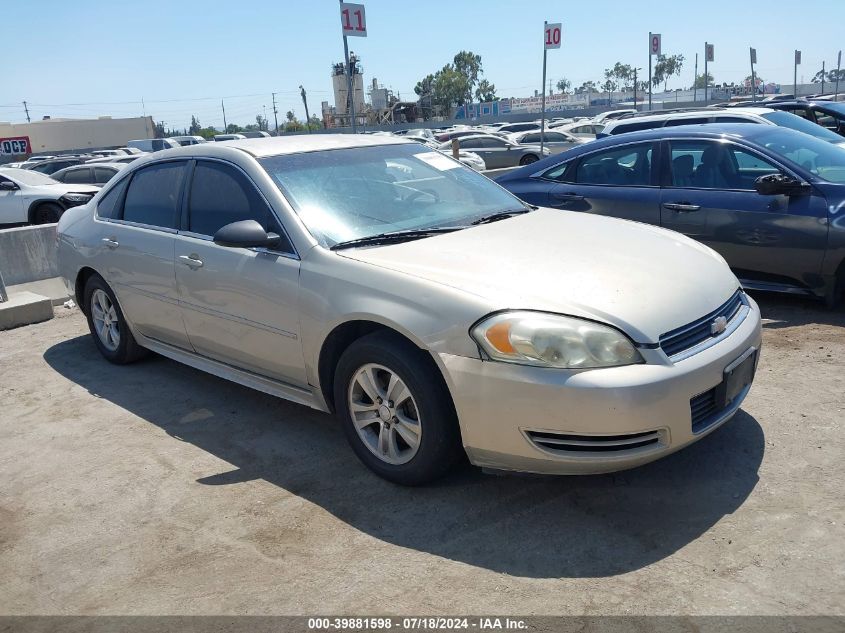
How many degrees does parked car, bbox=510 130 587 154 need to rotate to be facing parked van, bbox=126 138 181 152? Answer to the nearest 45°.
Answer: approximately 135° to its left

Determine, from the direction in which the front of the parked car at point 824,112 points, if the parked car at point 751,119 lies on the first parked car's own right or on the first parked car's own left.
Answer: on the first parked car's own right

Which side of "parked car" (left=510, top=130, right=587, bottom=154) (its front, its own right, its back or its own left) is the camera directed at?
right

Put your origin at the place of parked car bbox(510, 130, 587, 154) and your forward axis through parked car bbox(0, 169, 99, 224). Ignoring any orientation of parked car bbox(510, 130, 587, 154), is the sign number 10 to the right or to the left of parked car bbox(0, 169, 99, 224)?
left

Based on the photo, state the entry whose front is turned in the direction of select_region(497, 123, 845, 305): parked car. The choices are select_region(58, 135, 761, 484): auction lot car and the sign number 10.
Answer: the sign number 10

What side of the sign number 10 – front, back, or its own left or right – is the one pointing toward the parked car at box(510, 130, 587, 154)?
back

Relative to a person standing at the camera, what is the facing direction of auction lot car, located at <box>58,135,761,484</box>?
facing the viewer and to the right of the viewer

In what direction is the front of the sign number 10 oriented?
toward the camera

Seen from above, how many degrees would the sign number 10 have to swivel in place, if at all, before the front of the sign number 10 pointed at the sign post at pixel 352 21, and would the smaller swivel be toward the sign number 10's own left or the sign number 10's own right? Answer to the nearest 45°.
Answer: approximately 45° to the sign number 10's own right

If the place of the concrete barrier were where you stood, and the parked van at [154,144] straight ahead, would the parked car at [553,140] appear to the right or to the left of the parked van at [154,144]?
right

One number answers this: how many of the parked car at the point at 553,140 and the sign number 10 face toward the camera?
1

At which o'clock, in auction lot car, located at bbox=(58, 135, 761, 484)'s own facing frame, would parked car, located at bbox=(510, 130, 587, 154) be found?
The parked car is roughly at 8 o'clock from the auction lot car.

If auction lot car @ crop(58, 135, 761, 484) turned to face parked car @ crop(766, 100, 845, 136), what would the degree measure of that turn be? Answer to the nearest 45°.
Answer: approximately 90° to its left
